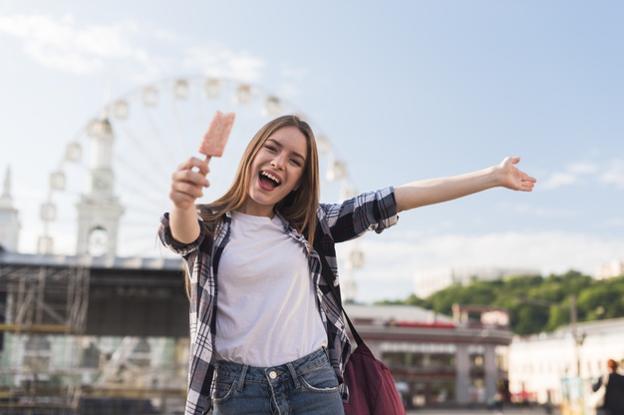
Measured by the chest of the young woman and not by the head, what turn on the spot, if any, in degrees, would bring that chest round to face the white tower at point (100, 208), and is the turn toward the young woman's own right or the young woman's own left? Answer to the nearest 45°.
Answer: approximately 180°

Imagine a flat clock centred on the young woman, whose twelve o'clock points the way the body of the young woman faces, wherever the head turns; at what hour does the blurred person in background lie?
The blurred person in background is roughly at 7 o'clock from the young woman.

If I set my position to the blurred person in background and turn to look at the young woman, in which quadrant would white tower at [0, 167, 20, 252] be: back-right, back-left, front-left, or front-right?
back-right

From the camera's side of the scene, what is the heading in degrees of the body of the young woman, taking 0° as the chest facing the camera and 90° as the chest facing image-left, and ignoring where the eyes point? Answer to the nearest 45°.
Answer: approximately 0°

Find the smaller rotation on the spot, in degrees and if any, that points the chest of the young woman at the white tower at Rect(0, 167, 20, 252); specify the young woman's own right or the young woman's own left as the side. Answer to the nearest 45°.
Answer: approximately 135° to the young woman's own right

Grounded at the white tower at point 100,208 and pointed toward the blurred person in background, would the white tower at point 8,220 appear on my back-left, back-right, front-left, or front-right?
back-right
